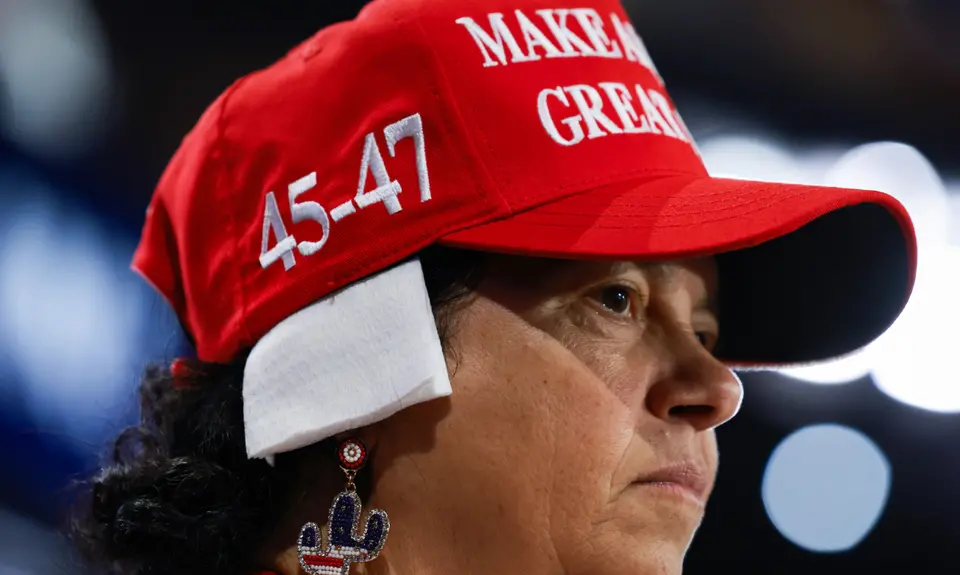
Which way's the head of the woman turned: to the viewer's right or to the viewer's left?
to the viewer's right
